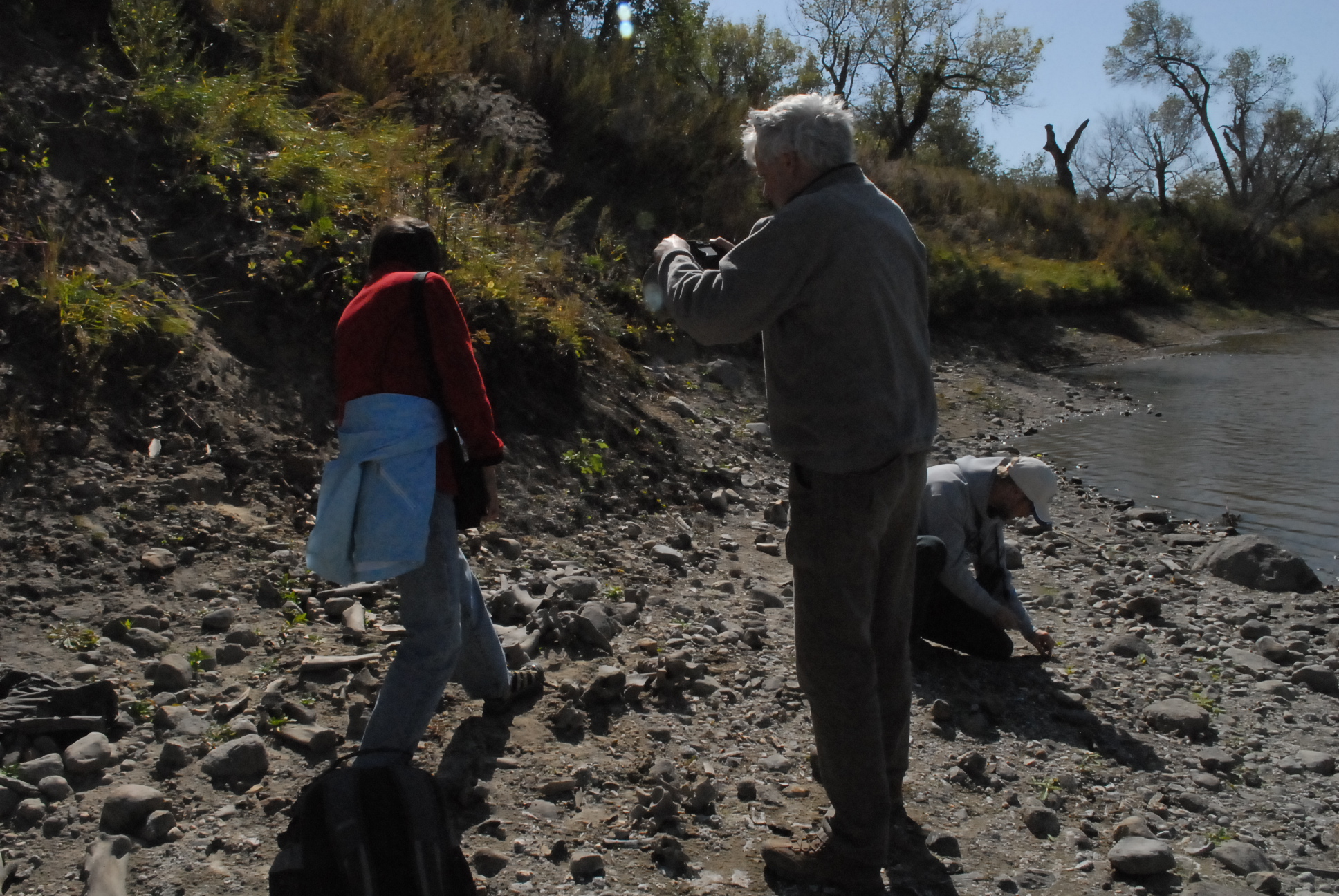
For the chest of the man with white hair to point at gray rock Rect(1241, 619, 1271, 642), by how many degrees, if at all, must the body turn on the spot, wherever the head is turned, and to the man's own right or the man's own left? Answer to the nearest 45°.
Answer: approximately 90° to the man's own right

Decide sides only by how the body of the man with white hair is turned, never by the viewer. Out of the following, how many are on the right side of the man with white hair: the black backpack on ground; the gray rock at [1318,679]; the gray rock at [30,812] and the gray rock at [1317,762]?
2

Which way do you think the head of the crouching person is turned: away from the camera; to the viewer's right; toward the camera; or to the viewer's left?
to the viewer's right

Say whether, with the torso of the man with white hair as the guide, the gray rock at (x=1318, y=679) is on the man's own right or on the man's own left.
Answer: on the man's own right

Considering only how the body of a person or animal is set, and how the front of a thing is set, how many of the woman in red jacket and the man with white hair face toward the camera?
0

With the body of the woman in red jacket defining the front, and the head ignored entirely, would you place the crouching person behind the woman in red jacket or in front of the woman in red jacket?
in front

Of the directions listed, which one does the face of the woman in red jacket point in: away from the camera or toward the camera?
away from the camera

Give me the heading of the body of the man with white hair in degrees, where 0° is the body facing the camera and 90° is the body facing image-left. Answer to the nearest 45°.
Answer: approximately 135°

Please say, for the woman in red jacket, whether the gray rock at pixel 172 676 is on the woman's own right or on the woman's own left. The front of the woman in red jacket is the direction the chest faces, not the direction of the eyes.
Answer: on the woman's own left

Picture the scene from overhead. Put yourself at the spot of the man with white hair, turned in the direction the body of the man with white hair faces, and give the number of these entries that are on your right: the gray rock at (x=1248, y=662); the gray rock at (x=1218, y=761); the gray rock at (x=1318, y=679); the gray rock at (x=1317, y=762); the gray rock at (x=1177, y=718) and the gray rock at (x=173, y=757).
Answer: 5

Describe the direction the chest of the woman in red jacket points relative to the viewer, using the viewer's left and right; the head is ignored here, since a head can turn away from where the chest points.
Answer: facing away from the viewer and to the right of the viewer
